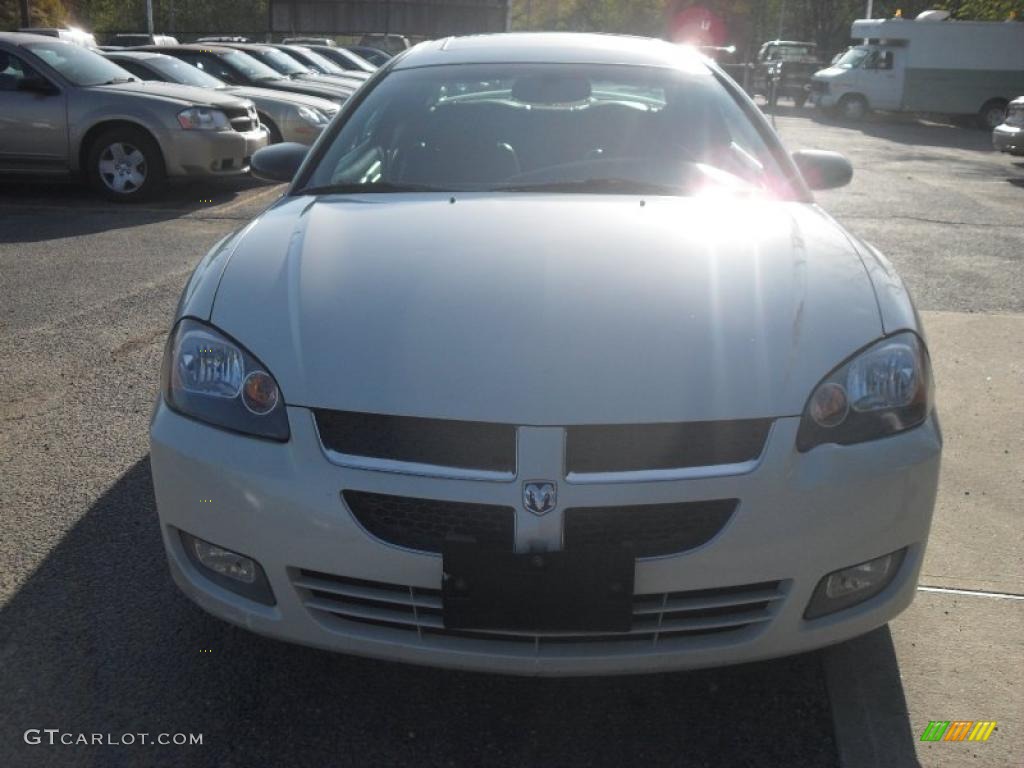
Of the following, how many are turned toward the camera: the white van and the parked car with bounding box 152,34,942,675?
1

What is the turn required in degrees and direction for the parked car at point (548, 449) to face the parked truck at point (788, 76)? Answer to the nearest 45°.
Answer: approximately 180°

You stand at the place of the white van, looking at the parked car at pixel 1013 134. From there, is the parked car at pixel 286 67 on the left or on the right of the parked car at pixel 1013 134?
right

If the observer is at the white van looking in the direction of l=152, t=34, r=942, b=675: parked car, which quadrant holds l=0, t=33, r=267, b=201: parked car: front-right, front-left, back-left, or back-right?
front-right

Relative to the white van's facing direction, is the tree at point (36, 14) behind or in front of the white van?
in front

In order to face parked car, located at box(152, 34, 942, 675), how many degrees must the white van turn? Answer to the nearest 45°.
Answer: approximately 90° to its left

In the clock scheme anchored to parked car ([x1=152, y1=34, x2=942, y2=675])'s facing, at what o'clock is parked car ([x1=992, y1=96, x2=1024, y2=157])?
parked car ([x1=992, y1=96, x2=1024, y2=157]) is roughly at 7 o'clock from parked car ([x1=152, y1=34, x2=942, y2=675]).

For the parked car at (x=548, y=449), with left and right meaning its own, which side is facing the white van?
back

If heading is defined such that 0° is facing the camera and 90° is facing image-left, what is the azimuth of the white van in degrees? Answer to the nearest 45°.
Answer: approximately 90°

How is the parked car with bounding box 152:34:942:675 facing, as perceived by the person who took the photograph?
facing the viewer
